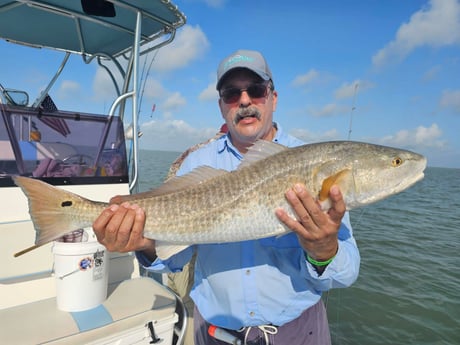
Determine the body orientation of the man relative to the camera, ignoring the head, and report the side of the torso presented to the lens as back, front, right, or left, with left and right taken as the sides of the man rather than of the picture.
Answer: front

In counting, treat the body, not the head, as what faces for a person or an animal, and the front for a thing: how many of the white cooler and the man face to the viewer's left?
0

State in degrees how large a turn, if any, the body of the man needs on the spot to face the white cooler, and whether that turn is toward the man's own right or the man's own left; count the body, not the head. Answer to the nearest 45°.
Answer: approximately 90° to the man's own right

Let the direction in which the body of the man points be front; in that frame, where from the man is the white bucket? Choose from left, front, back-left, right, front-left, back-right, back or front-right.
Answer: right

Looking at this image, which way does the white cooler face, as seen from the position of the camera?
facing the viewer and to the right of the viewer
